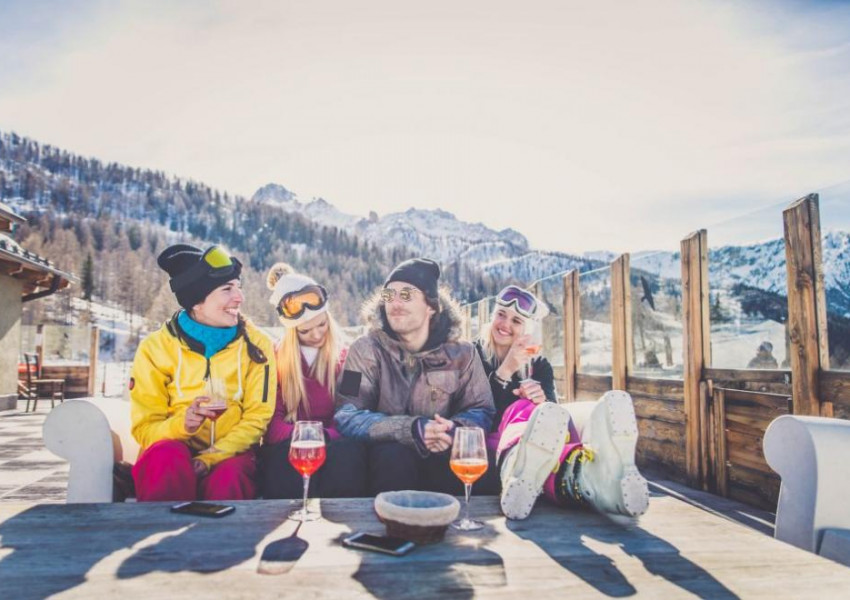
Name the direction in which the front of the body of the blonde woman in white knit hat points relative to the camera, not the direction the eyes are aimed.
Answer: toward the camera

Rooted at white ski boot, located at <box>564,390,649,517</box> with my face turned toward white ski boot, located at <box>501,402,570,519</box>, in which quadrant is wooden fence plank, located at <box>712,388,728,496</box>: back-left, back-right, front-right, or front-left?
back-right

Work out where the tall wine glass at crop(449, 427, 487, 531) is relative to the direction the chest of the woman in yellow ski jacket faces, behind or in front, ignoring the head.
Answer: in front

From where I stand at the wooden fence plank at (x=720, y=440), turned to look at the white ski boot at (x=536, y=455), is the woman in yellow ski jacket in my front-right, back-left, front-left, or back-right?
front-right

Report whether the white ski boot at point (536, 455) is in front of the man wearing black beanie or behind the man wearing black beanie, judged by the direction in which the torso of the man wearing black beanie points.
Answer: in front

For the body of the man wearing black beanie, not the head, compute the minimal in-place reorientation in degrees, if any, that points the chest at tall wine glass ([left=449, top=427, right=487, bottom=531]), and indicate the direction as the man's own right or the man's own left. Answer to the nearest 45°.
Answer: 0° — they already face it

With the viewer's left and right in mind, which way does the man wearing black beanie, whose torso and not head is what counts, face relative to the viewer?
facing the viewer

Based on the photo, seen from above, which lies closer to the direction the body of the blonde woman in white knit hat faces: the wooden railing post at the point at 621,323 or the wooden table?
the wooden table

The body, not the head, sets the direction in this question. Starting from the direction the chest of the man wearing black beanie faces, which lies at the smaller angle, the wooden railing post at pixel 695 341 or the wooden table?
the wooden table

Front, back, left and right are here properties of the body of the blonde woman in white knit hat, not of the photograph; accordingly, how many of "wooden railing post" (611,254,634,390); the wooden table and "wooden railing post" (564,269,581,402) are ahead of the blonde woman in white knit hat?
1

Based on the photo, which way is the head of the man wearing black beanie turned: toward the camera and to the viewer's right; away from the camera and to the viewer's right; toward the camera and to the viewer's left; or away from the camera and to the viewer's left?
toward the camera and to the viewer's left

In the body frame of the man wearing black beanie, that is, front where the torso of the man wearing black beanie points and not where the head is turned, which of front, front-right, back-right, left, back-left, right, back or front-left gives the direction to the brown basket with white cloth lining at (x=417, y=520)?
front

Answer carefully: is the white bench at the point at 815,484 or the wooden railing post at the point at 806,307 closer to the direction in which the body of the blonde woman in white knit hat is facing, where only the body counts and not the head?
the white bench

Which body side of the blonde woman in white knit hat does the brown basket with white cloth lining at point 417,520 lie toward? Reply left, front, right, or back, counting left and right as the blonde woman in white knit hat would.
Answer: front

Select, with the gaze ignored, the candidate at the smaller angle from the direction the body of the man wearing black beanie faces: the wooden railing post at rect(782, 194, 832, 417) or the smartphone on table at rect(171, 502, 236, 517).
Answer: the smartphone on table

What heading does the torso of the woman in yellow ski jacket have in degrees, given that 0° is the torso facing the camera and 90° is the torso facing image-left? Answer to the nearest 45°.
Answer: approximately 0°
